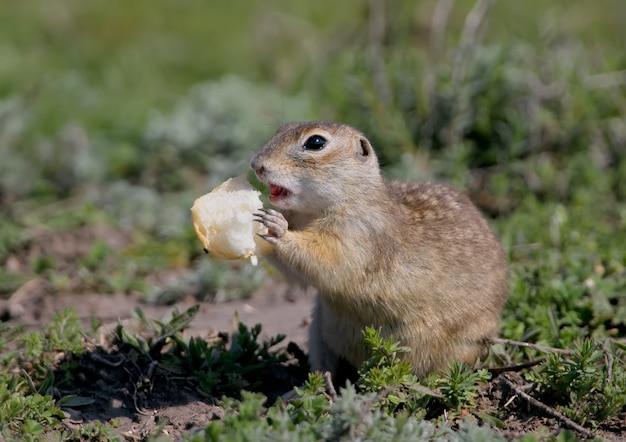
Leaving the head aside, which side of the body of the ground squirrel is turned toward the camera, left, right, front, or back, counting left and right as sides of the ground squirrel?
left

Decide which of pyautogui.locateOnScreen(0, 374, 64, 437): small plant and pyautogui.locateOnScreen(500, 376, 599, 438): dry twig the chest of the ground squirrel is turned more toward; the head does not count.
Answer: the small plant

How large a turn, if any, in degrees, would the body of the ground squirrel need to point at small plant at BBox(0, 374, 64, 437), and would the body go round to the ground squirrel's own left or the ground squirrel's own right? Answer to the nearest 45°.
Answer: approximately 45° to the ground squirrel's own left

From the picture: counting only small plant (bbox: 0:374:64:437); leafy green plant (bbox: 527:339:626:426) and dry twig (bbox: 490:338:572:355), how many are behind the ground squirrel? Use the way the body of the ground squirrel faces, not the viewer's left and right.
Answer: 2

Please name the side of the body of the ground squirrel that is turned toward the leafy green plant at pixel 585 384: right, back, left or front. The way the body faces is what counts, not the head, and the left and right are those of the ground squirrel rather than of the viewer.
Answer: back

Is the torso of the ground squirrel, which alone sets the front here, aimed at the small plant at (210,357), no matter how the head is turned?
yes

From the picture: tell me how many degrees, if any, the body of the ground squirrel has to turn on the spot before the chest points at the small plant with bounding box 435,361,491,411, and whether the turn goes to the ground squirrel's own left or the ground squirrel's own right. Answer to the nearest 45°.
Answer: approximately 135° to the ground squirrel's own left

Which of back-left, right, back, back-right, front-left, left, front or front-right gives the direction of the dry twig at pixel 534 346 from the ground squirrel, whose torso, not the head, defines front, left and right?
back

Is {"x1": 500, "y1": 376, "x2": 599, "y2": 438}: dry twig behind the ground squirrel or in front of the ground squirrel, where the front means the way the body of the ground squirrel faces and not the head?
behind
